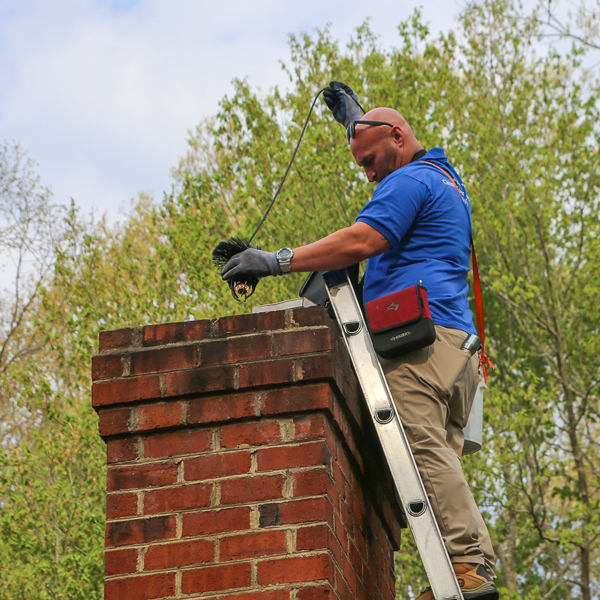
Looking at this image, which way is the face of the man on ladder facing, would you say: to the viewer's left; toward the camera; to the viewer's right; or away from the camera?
to the viewer's left

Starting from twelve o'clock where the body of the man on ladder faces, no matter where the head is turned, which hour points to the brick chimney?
The brick chimney is roughly at 12 o'clock from the man on ladder.

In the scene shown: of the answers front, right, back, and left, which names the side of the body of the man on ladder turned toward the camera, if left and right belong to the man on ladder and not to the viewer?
left
